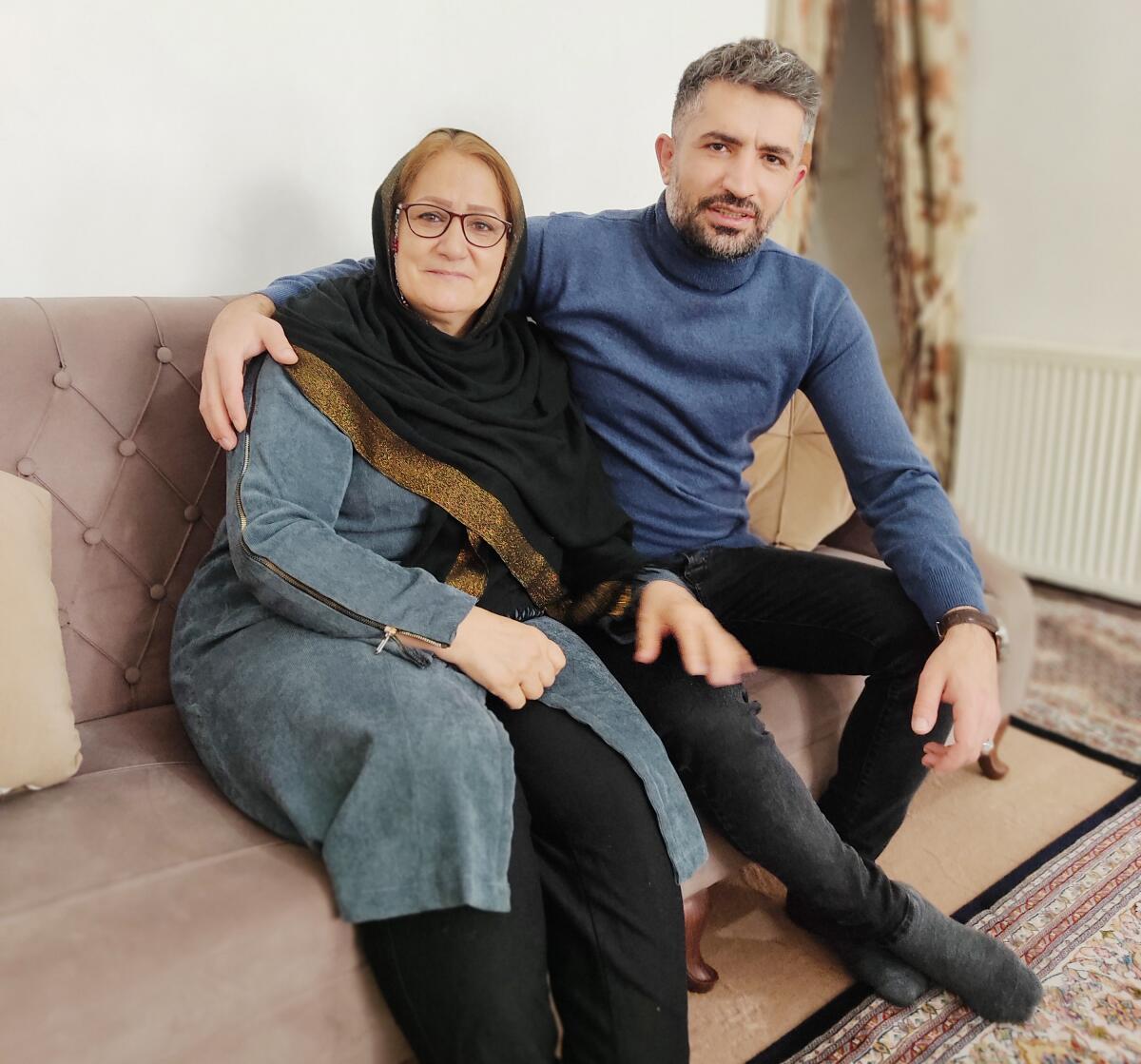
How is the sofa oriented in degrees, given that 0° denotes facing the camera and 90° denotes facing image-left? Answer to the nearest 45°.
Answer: approximately 315°

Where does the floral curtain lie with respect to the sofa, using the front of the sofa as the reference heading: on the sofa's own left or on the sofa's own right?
on the sofa's own left

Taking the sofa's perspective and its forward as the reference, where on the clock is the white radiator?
The white radiator is roughly at 9 o'clock from the sofa.

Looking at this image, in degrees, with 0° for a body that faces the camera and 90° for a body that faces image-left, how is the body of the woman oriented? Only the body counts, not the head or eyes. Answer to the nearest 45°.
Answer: approximately 315°

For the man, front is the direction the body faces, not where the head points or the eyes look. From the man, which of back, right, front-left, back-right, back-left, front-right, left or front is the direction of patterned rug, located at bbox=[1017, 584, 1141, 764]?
back-left
